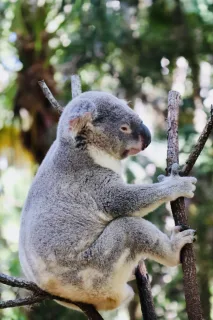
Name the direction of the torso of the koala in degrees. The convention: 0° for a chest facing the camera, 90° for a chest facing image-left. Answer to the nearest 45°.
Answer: approximately 270°
